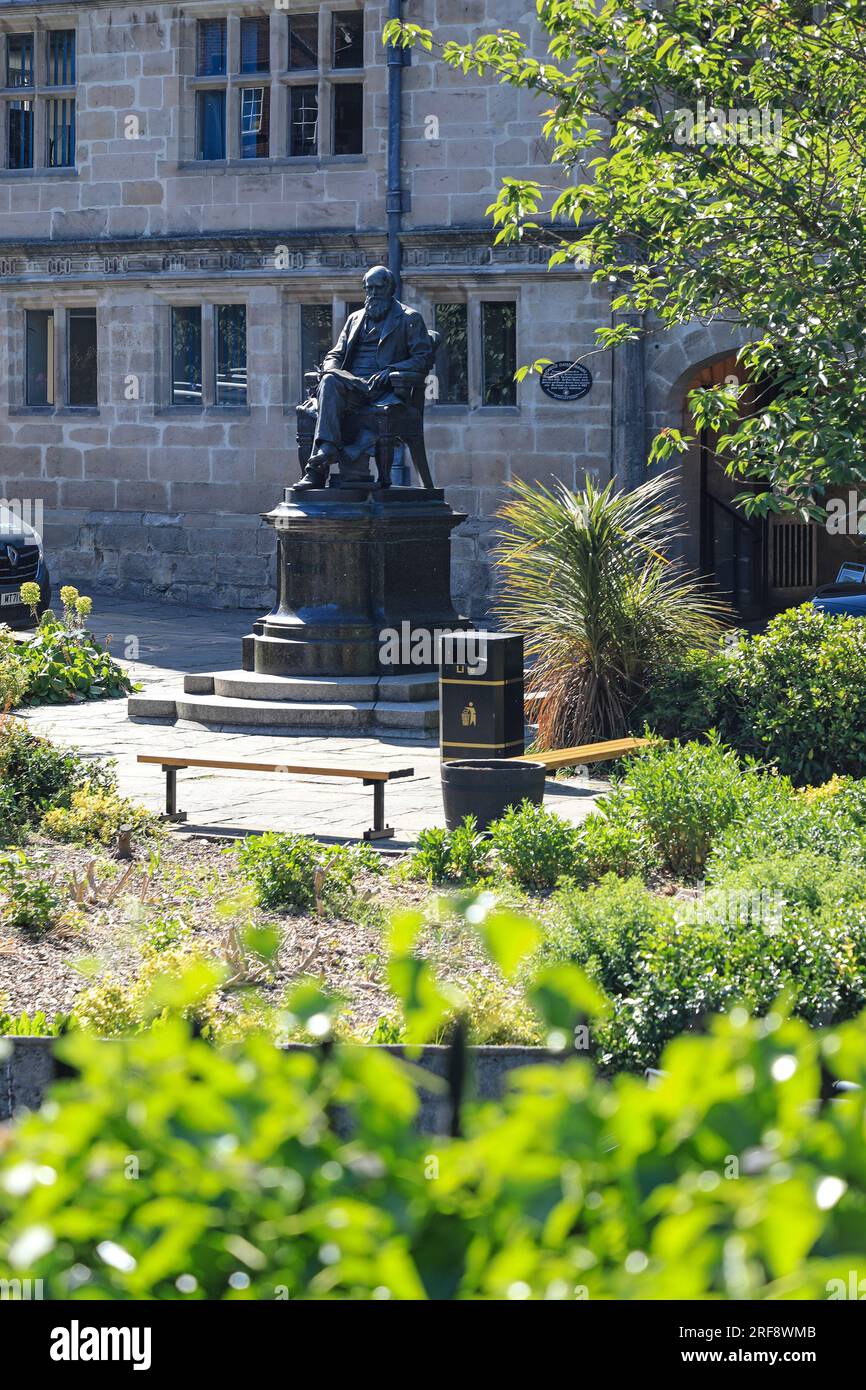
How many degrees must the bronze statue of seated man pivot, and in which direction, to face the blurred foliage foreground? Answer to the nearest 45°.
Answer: approximately 45° to its left

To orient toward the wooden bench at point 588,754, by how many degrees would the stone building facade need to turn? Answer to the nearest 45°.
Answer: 0° — it already faces it

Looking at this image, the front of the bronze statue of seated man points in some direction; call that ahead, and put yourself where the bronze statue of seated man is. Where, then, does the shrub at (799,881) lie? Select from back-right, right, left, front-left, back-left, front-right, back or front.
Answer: front-left

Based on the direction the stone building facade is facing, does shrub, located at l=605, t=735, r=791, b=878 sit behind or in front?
in front

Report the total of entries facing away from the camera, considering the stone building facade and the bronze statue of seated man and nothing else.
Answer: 0

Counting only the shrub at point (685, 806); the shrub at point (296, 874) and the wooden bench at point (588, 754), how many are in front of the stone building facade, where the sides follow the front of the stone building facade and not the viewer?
3

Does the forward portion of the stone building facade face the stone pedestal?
yes

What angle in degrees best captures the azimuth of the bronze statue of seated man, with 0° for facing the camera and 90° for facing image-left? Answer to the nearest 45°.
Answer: approximately 45°

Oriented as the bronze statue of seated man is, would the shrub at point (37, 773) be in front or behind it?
in front

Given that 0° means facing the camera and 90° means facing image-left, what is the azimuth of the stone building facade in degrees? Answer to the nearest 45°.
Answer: approximately 0°

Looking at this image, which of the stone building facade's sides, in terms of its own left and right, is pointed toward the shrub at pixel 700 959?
front

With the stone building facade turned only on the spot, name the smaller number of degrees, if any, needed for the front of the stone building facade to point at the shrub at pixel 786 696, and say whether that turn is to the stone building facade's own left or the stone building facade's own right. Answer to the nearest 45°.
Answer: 0° — it already faces it
